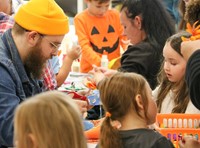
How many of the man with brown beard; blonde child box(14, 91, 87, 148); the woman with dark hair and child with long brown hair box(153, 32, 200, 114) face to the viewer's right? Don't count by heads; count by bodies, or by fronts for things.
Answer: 1

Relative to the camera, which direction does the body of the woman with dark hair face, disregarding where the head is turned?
to the viewer's left

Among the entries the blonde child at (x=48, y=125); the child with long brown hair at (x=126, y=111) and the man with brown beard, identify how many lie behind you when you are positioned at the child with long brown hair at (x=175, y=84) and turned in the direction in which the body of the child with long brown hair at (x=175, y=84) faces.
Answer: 0

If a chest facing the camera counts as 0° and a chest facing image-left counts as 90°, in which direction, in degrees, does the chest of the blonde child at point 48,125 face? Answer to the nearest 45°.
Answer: approximately 135°

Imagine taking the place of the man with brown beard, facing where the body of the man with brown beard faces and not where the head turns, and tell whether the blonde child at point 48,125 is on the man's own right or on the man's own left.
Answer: on the man's own right

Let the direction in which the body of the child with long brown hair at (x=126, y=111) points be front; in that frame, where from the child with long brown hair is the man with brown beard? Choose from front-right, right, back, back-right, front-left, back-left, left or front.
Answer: left

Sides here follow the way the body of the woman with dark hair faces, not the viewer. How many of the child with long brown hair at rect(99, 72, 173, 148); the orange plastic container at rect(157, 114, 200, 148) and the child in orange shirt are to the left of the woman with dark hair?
2

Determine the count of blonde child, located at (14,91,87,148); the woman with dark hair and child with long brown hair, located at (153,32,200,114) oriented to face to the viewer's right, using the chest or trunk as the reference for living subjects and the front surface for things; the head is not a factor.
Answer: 0

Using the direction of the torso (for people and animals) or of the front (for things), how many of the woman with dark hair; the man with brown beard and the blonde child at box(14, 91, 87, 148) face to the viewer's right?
1

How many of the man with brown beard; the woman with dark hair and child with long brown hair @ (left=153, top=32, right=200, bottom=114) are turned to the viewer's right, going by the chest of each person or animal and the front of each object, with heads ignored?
1

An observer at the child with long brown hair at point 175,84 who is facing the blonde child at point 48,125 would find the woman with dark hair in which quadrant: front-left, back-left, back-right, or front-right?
back-right

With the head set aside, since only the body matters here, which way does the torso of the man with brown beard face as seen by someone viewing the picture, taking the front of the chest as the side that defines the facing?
to the viewer's right

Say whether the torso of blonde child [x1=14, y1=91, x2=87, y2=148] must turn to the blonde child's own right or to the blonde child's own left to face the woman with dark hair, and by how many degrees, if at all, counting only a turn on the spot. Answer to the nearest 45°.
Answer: approximately 90° to the blonde child's own right

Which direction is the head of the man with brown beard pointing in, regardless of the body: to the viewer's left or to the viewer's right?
to the viewer's right

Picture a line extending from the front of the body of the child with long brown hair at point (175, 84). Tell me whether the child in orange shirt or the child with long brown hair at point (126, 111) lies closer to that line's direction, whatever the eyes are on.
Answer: the child with long brown hair

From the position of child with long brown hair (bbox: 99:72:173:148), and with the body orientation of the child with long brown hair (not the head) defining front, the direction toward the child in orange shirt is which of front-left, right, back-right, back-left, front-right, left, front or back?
front-left

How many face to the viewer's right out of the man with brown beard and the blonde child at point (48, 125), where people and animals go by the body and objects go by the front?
1

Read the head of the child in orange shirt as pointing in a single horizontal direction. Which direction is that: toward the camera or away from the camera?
toward the camera
